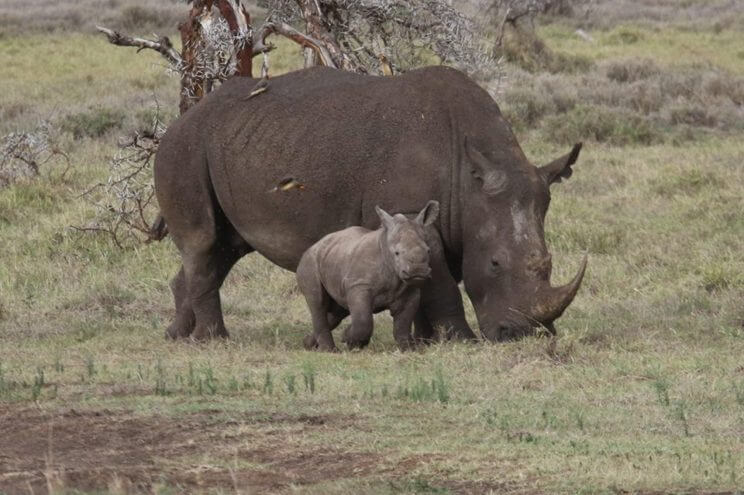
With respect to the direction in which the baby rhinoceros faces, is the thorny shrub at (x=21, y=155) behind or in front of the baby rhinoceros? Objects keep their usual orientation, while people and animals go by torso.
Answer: behind

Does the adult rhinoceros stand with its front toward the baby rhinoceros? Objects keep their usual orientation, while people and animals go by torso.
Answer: no

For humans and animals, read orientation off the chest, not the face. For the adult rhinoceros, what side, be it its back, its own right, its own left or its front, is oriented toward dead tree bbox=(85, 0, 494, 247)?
left

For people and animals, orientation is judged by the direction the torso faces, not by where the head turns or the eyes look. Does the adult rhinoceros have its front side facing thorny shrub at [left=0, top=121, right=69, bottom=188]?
no

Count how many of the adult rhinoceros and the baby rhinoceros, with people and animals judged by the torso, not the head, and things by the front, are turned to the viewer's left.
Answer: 0

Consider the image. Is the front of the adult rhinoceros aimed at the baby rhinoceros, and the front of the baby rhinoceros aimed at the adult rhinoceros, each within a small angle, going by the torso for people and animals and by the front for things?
no

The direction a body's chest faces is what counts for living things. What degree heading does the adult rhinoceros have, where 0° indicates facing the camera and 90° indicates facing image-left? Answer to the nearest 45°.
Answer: approximately 270°

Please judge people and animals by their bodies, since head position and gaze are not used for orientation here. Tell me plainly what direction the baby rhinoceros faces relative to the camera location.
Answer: facing the viewer and to the right of the viewer
